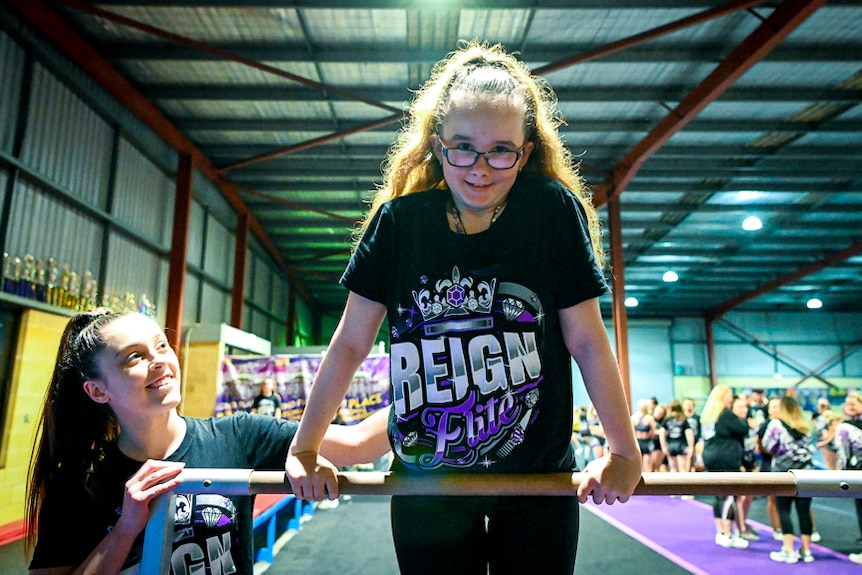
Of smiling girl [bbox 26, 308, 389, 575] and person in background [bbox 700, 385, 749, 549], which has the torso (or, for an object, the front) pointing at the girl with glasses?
the smiling girl

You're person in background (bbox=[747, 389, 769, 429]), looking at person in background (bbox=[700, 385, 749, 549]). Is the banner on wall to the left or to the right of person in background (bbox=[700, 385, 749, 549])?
right

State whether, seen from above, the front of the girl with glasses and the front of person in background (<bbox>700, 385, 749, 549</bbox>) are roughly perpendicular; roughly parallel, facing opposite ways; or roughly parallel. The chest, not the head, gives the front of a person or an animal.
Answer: roughly perpendicular

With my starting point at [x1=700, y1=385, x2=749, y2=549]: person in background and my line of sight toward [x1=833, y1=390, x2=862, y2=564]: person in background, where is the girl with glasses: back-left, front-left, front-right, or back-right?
back-right

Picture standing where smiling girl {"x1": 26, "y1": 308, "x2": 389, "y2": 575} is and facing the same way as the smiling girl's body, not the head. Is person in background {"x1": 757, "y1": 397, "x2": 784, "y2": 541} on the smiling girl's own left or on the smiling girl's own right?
on the smiling girl's own left
